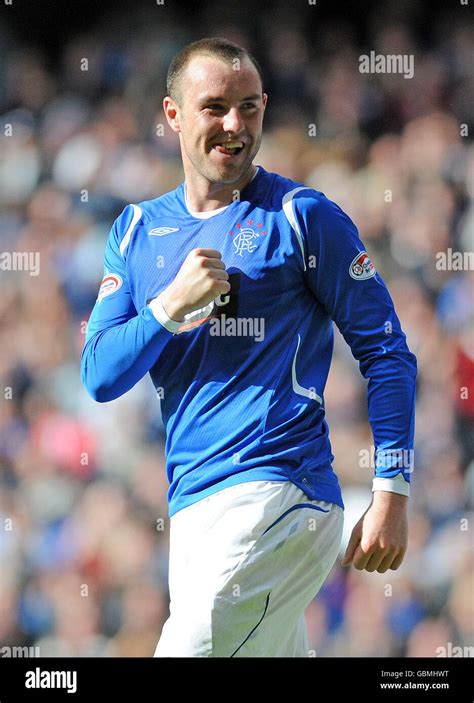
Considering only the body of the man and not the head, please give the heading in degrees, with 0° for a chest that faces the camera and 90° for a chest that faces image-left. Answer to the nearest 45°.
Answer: approximately 45°
